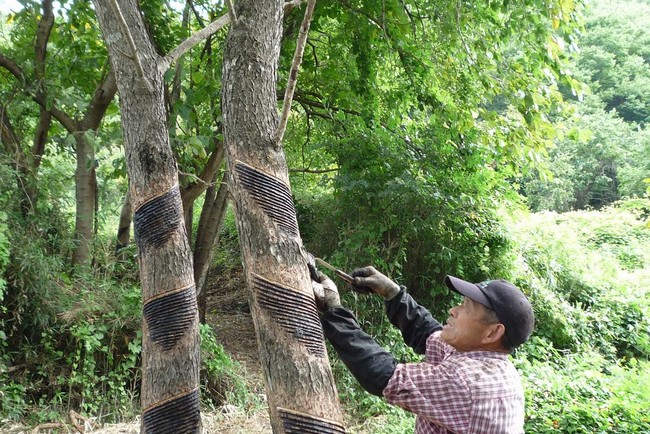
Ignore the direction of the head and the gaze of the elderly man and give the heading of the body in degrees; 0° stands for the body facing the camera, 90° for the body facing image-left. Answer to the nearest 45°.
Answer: approximately 90°

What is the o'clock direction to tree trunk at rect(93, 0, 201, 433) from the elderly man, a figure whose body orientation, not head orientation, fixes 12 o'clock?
The tree trunk is roughly at 1 o'clock from the elderly man.

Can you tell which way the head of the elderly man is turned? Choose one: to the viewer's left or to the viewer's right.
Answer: to the viewer's left

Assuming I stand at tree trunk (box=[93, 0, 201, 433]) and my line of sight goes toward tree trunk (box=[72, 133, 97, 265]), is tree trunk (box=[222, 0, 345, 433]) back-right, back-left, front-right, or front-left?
back-right
